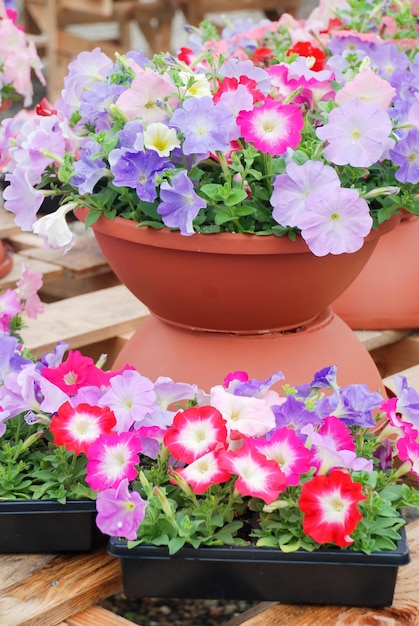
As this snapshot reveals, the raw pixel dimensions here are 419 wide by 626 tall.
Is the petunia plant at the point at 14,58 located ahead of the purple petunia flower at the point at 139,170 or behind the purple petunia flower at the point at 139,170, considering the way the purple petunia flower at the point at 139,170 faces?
behind

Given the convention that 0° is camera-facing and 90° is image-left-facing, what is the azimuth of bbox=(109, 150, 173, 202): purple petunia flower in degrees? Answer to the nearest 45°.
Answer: approximately 0°

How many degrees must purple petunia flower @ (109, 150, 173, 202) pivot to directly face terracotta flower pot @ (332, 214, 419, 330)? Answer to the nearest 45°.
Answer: approximately 135° to its left

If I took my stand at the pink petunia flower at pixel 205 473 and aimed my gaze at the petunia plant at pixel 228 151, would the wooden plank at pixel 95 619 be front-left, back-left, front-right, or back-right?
back-left
